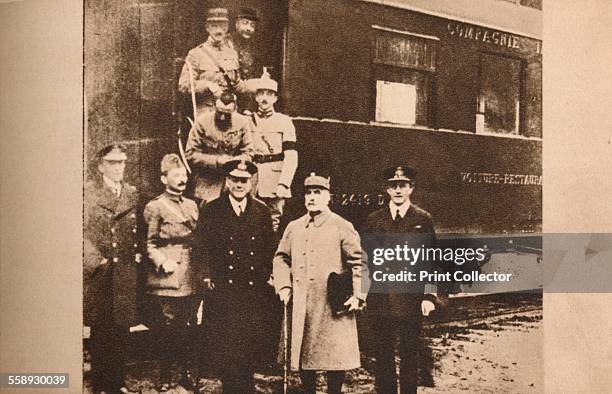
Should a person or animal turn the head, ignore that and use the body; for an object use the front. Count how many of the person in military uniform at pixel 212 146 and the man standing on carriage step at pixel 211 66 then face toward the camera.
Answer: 2

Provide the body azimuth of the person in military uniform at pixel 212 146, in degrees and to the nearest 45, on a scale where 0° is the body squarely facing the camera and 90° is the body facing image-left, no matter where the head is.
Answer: approximately 0°
